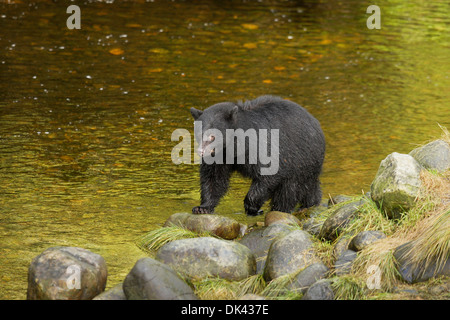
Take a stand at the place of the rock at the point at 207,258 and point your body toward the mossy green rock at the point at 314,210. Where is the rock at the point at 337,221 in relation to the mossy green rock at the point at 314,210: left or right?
right

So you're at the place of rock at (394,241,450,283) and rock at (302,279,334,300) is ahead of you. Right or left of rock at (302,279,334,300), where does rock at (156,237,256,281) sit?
right

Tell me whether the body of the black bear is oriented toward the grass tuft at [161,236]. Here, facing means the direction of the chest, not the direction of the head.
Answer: yes

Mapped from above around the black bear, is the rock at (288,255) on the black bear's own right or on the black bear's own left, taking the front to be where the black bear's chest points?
on the black bear's own left

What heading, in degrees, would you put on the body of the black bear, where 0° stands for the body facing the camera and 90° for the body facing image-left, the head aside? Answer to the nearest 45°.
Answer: approximately 45°

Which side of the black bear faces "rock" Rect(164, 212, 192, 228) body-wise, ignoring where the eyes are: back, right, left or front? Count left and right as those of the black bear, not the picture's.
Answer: front
